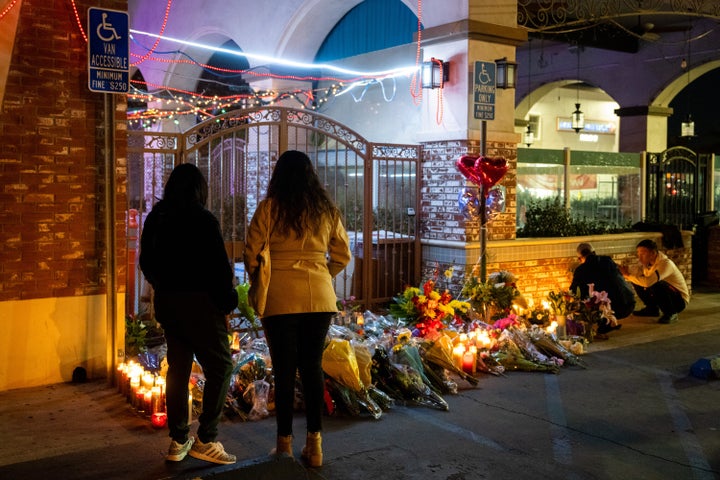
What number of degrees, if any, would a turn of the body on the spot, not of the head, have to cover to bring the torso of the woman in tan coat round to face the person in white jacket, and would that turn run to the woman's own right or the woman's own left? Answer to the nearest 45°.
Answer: approximately 45° to the woman's own right

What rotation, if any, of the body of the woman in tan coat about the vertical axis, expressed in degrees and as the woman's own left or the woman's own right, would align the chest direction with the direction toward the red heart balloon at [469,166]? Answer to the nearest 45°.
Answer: approximately 45° to the woman's own right

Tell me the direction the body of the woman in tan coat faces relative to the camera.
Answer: away from the camera

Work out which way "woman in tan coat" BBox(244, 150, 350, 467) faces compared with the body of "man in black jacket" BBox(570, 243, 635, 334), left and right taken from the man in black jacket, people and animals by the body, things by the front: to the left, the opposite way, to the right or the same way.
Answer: to the right

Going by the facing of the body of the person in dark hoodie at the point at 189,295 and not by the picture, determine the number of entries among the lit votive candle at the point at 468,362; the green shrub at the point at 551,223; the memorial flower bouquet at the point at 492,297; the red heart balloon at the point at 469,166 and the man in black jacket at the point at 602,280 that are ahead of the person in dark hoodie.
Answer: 5

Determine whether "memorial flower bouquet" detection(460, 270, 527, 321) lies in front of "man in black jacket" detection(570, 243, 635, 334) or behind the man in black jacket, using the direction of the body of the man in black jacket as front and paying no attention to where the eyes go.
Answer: in front

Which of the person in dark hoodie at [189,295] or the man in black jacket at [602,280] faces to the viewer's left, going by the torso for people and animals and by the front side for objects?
the man in black jacket

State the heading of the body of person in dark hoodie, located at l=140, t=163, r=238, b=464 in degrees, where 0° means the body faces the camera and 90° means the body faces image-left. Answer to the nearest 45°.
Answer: approximately 225°

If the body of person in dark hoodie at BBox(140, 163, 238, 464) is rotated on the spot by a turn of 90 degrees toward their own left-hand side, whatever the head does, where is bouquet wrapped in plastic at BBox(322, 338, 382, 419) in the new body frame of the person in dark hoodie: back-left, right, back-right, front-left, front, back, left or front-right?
right

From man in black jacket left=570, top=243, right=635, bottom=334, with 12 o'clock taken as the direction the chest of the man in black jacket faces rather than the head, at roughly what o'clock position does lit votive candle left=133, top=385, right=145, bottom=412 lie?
The lit votive candle is roughly at 10 o'clock from the man in black jacket.

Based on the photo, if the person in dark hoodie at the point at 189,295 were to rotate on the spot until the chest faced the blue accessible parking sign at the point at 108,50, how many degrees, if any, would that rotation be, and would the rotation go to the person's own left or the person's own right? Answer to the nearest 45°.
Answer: approximately 45° to the person's own left

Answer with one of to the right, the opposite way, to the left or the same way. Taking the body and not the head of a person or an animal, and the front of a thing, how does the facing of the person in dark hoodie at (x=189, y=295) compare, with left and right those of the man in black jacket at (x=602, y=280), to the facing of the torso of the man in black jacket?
to the right

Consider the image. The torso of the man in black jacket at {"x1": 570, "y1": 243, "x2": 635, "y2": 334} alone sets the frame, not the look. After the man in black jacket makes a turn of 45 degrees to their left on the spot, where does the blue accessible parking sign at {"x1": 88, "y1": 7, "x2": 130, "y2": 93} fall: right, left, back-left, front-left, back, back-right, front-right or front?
front
